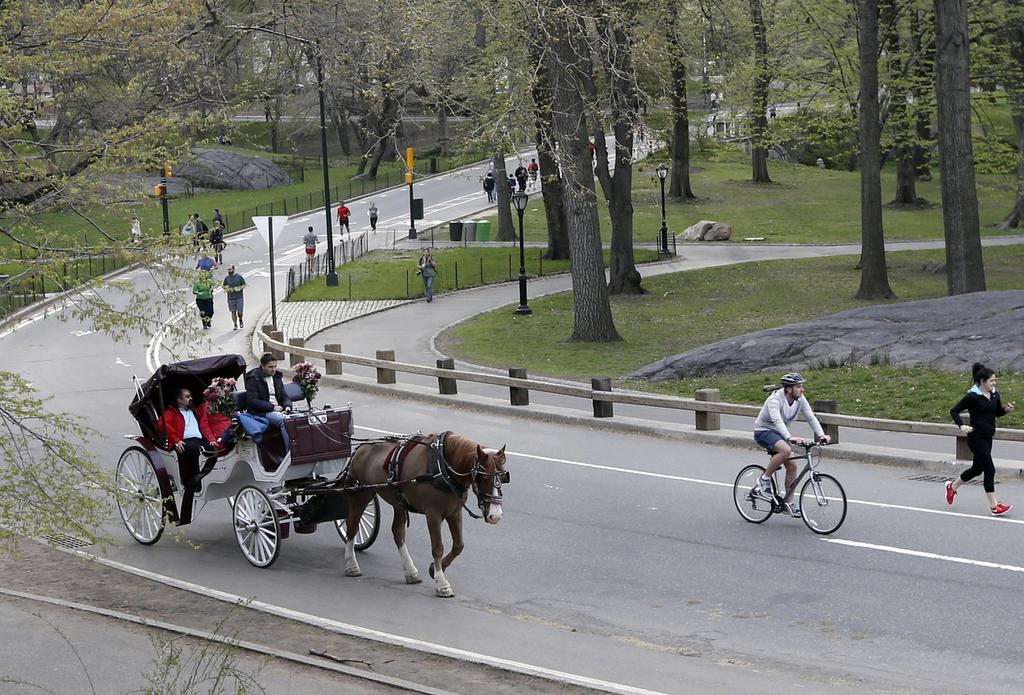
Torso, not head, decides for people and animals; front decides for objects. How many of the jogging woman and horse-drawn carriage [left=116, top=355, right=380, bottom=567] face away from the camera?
0

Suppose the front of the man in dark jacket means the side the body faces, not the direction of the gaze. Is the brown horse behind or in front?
in front

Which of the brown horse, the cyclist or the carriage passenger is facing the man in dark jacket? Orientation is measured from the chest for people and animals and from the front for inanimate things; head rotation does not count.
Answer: the carriage passenger

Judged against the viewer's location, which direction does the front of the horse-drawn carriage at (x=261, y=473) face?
facing the viewer and to the right of the viewer

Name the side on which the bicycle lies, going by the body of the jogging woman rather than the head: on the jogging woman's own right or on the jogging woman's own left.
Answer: on the jogging woman's own right

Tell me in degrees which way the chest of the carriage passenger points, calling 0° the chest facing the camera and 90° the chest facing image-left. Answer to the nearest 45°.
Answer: approximately 315°
